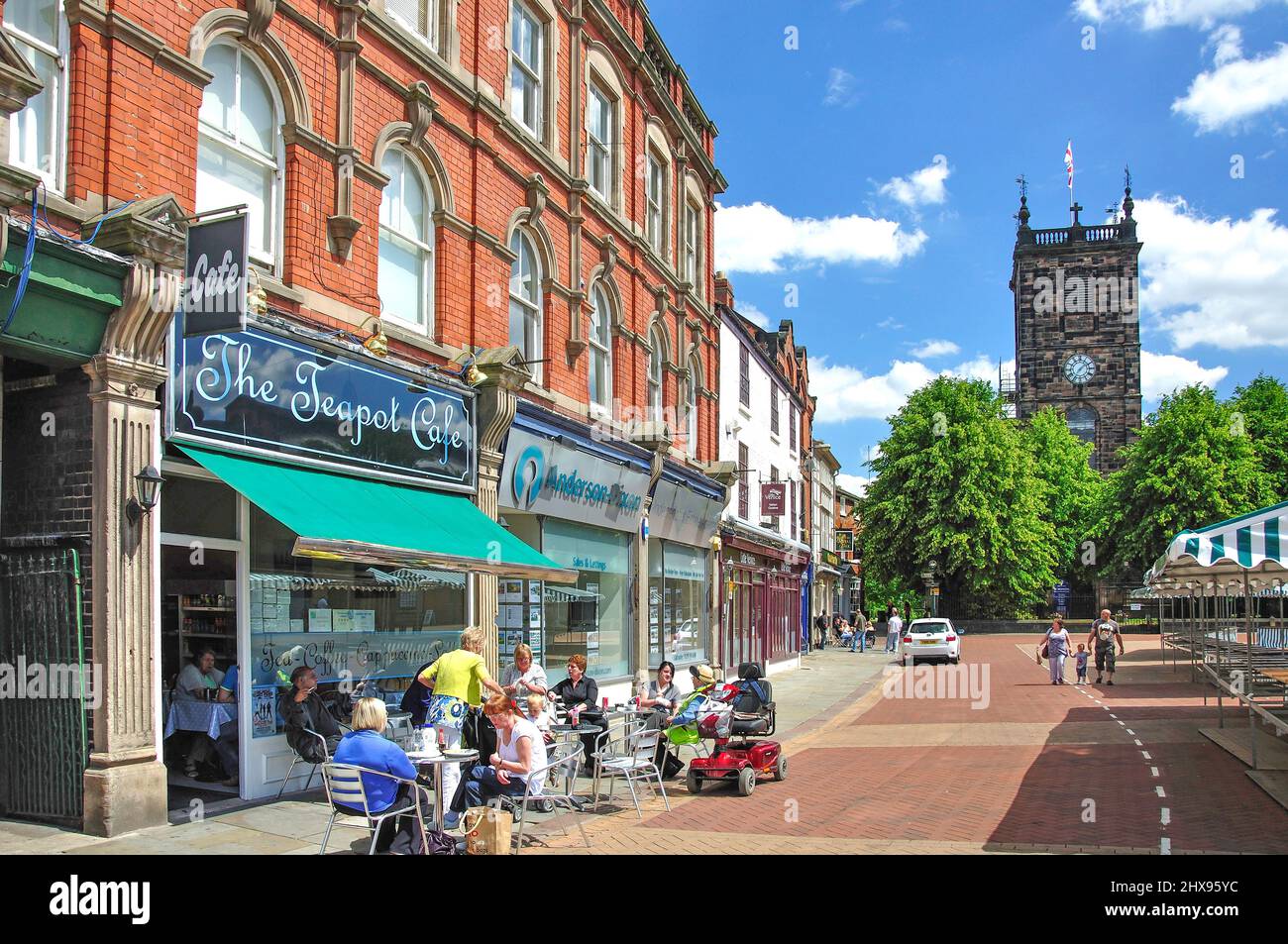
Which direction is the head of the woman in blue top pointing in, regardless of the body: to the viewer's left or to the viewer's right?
to the viewer's right

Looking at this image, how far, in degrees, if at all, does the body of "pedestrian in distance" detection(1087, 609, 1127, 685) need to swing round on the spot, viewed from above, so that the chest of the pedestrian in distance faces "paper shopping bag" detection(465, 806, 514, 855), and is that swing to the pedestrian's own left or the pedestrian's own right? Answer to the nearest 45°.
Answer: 0° — they already face it
